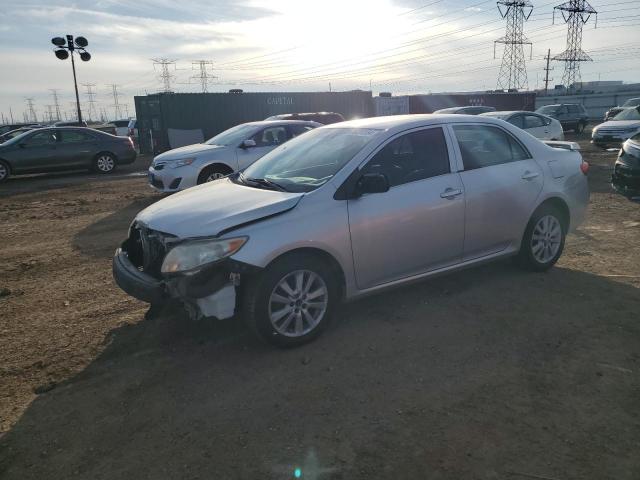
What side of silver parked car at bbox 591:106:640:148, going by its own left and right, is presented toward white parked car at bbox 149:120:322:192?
front

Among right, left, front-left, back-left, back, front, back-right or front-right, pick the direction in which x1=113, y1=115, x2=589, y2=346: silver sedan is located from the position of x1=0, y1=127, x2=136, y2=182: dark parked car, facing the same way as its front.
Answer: left

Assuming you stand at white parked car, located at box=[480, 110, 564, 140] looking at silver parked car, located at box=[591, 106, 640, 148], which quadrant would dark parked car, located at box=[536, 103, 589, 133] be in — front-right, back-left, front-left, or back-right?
front-left

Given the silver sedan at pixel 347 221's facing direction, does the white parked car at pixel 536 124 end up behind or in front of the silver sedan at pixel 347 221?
behind

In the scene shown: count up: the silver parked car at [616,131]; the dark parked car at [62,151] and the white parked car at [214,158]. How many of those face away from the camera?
0

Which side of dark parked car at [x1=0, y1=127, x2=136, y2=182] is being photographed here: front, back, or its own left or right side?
left

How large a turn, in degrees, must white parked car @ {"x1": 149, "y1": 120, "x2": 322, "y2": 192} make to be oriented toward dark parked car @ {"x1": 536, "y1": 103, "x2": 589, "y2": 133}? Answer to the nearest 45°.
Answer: approximately 180°

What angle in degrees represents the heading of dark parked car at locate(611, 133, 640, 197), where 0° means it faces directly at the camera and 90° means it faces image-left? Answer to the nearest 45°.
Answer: approximately 45°

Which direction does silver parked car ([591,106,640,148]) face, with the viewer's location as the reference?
facing the viewer and to the left of the viewer

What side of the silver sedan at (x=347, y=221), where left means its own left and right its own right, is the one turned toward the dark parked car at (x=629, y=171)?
back

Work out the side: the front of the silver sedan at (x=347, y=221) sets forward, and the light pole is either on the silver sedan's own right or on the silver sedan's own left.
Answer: on the silver sedan's own right

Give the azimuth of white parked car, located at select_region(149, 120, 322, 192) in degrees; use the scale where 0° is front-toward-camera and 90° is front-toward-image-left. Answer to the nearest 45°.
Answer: approximately 45°

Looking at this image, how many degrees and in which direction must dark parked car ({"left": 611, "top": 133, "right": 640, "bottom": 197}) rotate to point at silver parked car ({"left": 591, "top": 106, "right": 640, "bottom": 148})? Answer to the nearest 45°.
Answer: approximately 135° to its right

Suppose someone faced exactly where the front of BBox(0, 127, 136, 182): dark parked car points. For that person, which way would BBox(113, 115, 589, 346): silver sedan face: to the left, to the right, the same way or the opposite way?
the same way

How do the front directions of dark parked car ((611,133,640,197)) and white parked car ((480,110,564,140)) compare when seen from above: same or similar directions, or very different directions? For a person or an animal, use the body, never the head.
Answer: same or similar directions

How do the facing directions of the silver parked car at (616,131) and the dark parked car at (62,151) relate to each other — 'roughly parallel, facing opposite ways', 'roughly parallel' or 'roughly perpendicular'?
roughly parallel
